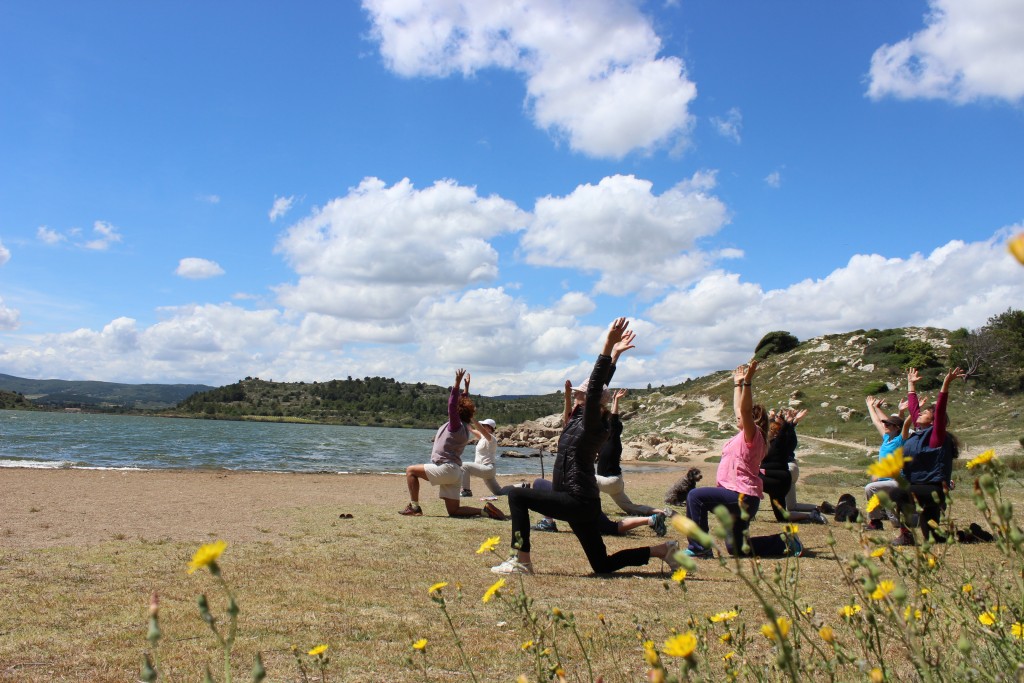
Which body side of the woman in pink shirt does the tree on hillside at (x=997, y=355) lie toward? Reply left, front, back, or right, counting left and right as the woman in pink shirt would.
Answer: right

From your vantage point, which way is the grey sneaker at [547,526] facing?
to the viewer's left

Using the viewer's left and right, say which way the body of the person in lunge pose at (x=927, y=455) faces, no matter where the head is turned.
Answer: facing the viewer and to the left of the viewer

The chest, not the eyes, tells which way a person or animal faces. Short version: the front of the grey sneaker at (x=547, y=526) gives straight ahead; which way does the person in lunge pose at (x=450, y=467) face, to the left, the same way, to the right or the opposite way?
the same way

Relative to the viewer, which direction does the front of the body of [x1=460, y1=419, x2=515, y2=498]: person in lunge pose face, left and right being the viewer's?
facing to the left of the viewer

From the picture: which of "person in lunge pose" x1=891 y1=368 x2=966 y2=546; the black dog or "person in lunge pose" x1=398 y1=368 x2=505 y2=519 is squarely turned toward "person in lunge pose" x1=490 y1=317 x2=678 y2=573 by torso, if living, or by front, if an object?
"person in lunge pose" x1=891 y1=368 x2=966 y2=546

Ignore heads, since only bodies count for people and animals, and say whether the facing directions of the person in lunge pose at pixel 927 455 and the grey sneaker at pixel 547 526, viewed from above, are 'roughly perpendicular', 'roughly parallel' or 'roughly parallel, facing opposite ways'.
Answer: roughly parallel

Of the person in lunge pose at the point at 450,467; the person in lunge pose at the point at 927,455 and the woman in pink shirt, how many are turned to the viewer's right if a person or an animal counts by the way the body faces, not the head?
0

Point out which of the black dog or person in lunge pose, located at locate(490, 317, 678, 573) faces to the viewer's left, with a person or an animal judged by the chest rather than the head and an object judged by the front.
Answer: the person in lunge pose

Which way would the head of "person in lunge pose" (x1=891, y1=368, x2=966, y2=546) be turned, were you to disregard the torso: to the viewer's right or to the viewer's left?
to the viewer's left

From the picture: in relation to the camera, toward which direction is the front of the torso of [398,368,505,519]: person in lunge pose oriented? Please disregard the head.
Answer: to the viewer's left

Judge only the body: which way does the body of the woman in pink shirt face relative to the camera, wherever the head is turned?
to the viewer's left

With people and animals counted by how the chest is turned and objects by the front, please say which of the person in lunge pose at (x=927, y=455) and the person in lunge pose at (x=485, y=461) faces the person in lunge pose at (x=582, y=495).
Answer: the person in lunge pose at (x=927, y=455)
